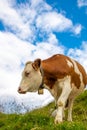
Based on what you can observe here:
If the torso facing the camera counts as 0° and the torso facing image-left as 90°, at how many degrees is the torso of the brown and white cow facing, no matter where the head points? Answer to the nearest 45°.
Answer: approximately 45°
